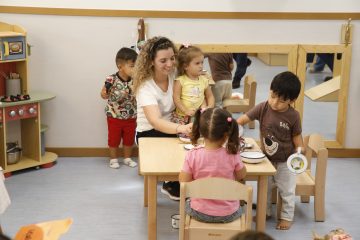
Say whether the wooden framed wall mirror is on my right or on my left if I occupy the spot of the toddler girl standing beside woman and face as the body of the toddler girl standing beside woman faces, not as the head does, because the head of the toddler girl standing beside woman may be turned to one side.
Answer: on my left

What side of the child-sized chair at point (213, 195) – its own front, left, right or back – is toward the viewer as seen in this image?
back

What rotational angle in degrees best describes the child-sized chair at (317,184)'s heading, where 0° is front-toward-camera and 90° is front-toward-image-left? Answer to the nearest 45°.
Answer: approximately 90°

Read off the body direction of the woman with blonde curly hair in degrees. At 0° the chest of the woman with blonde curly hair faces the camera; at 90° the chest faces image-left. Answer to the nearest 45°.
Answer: approximately 315°

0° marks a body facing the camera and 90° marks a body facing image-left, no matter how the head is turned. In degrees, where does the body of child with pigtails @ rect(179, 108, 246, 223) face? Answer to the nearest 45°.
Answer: approximately 180°

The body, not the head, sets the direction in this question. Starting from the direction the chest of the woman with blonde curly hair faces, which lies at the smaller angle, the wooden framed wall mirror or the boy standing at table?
the boy standing at table

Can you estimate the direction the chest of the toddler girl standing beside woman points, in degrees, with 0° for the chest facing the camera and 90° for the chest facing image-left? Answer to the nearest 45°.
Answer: approximately 315°

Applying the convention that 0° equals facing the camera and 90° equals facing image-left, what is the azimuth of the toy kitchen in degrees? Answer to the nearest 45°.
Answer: approximately 315°
